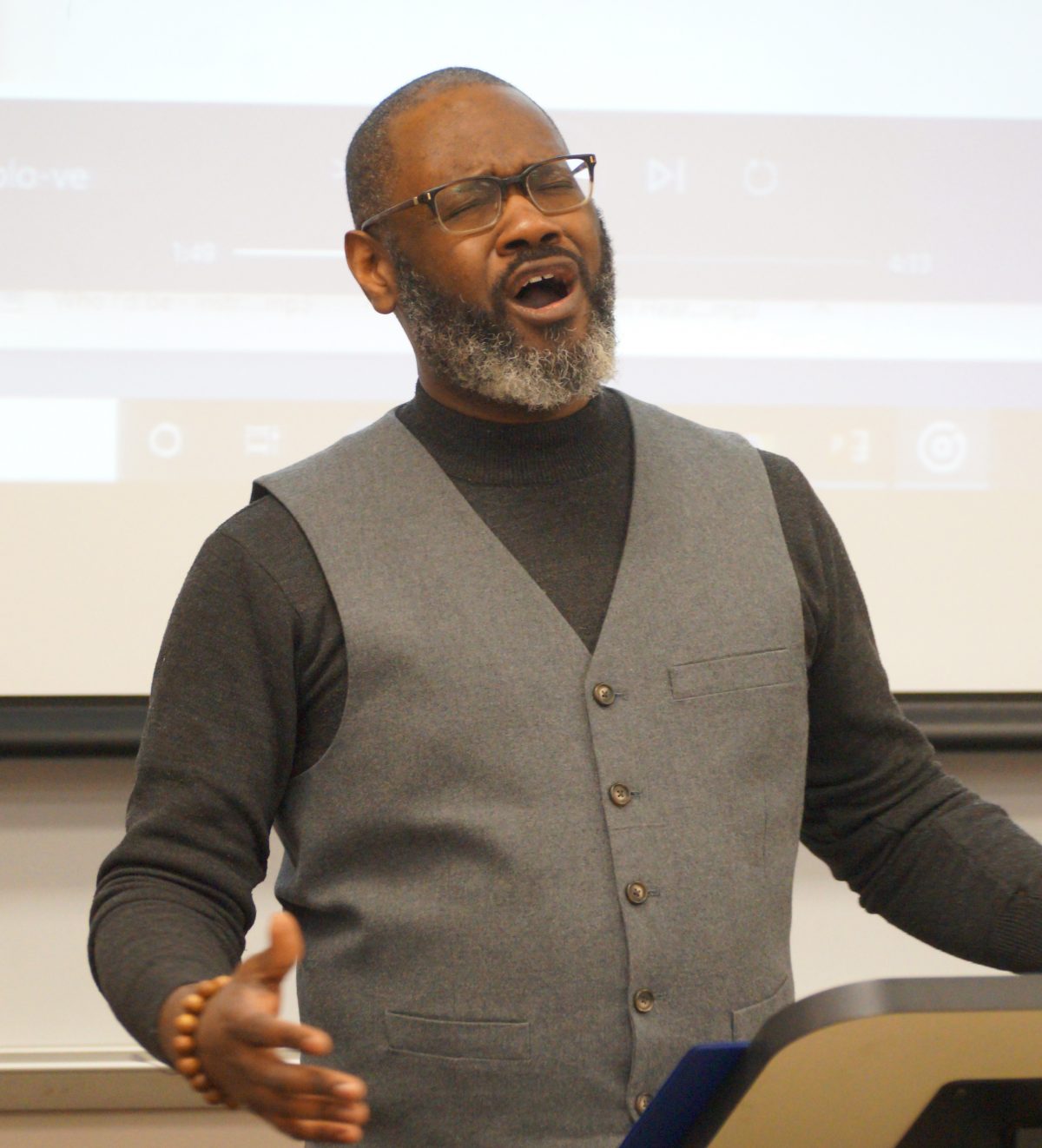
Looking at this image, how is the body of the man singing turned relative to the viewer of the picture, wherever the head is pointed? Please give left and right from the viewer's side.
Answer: facing the viewer and to the right of the viewer

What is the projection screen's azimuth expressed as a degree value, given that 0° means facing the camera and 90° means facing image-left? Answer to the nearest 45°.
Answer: approximately 0°

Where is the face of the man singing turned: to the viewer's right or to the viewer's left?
to the viewer's right

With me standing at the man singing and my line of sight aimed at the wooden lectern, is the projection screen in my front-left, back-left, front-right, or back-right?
back-left

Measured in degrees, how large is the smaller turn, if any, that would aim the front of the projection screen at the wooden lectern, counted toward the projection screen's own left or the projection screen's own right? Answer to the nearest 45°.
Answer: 0° — it already faces it

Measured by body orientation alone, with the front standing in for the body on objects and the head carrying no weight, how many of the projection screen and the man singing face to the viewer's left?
0

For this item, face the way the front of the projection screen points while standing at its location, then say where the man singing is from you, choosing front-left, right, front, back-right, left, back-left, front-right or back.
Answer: front
